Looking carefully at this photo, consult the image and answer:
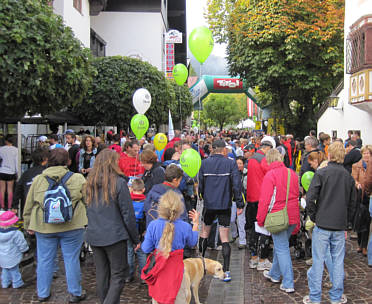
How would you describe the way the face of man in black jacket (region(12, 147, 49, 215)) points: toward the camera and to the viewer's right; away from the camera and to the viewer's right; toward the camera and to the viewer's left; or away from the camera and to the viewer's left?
away from the camera and to the viewer's right

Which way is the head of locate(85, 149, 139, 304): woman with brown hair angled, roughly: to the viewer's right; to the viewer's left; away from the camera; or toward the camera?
away from the camera

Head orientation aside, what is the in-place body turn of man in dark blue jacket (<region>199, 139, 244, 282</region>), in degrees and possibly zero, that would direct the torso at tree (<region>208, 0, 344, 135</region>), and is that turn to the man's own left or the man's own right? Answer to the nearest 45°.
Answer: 0° — they already face it

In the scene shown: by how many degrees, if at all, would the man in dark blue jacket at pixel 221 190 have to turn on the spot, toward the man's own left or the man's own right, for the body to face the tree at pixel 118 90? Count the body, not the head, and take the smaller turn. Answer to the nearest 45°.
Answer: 0° — they already face it

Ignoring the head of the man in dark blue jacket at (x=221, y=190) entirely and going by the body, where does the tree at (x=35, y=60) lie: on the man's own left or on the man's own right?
on the man's own left

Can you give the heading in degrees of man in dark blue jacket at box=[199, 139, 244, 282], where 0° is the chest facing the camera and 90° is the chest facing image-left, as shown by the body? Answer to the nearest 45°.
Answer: approximately 180°

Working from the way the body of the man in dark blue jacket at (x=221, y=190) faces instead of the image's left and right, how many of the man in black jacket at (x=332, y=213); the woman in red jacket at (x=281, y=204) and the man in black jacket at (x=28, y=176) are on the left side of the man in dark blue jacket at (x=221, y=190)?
1

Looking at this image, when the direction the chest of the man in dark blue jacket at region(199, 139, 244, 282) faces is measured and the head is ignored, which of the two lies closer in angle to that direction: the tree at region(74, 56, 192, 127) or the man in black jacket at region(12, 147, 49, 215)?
the tree

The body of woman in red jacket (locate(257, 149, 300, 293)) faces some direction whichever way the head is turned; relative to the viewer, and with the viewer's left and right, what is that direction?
facing away from the viewer and to the left of the viewer

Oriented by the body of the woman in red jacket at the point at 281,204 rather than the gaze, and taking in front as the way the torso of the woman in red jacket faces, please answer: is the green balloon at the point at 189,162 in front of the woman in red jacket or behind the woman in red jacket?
in front

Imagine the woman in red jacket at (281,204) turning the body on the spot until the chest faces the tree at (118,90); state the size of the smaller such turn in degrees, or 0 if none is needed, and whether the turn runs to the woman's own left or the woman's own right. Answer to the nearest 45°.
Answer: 0° — they already face it

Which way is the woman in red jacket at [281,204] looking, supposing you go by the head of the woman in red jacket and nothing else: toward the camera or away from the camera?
away from the camera

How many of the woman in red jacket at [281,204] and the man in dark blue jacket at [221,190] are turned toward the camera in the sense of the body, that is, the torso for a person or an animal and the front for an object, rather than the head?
0

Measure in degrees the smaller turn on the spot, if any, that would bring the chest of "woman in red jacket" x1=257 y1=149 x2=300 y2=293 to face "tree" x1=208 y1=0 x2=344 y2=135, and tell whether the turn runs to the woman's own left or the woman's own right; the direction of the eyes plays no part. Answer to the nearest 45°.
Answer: approximately 45° to the woman's own right

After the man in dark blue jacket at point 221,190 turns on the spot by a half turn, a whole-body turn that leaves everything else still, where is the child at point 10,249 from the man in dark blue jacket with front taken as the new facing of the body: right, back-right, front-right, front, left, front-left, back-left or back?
right
